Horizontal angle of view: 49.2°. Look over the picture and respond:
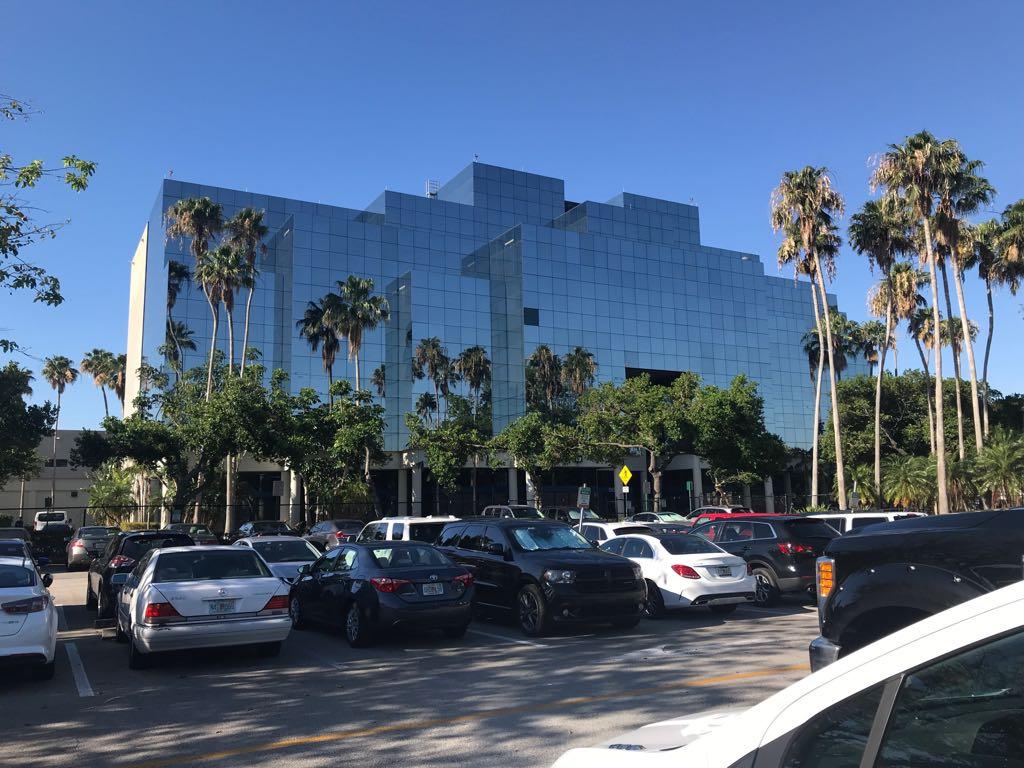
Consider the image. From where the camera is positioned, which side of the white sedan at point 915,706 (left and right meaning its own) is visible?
left

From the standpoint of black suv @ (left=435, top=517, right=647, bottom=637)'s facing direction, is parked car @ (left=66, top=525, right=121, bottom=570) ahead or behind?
behind

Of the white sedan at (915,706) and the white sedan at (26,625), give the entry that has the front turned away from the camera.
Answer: the white sedan at (26,625)

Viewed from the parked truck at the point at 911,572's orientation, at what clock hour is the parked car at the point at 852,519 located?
the parked car at the point at 852,519 is roughly at 3 o'clock from the parked truck at the point at 911,572.

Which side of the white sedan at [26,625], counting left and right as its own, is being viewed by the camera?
back

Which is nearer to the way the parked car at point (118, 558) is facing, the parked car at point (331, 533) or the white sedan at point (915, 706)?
the parked car

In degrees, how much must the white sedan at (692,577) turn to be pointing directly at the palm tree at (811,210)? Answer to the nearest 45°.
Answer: approximately 45° to its right

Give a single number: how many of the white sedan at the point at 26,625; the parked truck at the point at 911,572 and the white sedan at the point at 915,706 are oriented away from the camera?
1

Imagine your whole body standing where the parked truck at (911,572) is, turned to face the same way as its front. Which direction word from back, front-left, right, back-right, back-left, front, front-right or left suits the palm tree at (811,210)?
right

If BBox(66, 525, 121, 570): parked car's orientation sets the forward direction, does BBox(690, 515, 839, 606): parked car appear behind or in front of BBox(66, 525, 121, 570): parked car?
behind

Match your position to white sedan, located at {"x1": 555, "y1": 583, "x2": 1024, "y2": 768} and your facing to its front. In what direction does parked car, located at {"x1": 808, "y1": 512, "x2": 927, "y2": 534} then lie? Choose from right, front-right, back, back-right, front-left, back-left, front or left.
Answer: right

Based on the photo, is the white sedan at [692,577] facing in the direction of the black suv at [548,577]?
no

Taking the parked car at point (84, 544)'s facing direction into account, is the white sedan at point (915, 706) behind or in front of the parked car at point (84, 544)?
behind

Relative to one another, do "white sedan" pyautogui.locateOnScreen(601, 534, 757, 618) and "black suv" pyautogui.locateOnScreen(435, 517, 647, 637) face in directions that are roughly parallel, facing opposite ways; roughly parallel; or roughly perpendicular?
roughly parallel, facing opposite ways

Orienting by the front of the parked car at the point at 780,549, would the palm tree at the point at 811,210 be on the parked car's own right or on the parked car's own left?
on the parked car's own right
